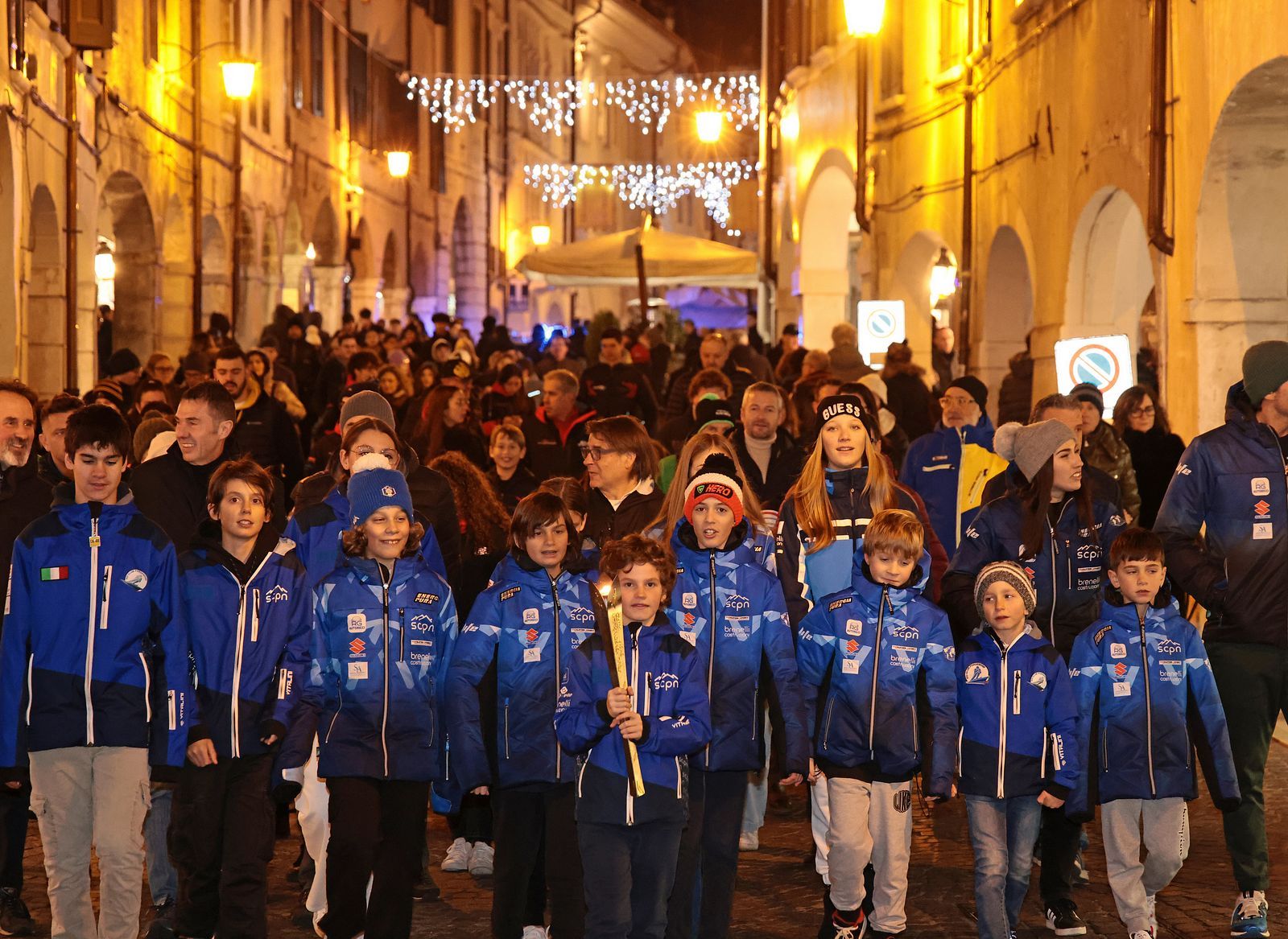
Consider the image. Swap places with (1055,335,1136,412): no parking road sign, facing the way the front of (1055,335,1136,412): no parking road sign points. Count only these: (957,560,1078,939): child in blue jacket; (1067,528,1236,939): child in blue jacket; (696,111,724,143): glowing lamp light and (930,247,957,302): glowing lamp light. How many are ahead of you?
2

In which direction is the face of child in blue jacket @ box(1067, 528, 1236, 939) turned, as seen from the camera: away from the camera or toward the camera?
toward the camera

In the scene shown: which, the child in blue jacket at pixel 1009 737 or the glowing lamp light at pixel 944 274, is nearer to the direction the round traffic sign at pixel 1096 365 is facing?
the child in blue jacket

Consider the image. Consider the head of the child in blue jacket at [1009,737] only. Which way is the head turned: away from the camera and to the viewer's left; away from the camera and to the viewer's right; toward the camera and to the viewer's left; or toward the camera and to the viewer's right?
toward the camera and to the viewer's left

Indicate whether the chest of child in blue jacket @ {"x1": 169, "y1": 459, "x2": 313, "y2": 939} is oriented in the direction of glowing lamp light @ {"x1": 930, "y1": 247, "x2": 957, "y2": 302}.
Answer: no

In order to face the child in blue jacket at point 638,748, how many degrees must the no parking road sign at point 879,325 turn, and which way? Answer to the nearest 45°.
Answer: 0° — it already faces them

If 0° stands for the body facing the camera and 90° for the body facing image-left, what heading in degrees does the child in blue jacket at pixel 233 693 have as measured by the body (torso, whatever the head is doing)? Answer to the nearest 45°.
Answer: approximately 0°

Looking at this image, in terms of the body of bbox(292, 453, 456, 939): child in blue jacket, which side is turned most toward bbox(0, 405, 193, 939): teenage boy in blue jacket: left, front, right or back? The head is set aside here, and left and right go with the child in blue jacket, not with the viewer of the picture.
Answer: right

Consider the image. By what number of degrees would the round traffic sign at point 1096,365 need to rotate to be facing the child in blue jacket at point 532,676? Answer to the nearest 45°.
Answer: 0° — it already faces them

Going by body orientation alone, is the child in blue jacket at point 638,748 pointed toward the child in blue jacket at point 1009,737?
no

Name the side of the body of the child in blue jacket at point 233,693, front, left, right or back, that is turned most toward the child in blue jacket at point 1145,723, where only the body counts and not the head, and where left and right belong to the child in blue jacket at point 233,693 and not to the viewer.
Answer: left

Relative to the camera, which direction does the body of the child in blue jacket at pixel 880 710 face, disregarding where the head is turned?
toward the camera

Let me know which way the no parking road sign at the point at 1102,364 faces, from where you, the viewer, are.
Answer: facing the viewer
